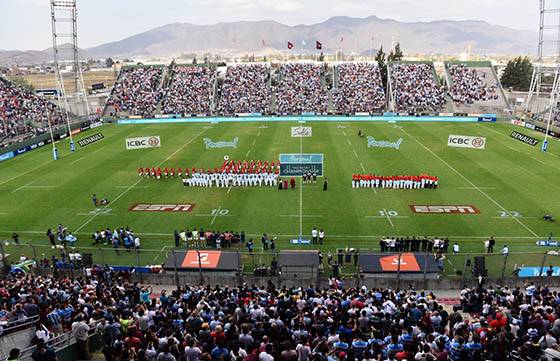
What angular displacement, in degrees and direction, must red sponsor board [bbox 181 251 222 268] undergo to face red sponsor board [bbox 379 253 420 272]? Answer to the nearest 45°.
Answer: approximately 90° to its left

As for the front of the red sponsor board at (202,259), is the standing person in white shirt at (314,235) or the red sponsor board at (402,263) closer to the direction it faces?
the red sponsor board

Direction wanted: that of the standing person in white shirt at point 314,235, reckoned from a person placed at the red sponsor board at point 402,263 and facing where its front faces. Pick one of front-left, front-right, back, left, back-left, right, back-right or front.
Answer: back-right

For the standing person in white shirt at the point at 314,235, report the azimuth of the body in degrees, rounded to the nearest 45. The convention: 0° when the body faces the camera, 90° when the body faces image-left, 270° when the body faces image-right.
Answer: approximately 180°

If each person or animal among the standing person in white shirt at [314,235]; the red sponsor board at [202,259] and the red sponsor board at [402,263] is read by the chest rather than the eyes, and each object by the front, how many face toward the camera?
2

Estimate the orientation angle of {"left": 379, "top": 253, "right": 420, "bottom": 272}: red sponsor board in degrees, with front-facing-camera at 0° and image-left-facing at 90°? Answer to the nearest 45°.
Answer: approximately 0°

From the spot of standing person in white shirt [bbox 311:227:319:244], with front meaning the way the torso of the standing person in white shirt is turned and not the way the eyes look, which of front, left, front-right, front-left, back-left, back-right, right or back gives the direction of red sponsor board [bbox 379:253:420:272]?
back-right

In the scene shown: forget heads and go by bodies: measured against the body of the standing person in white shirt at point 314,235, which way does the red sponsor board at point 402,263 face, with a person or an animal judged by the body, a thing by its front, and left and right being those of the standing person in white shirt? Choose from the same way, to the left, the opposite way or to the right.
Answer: the opposite way

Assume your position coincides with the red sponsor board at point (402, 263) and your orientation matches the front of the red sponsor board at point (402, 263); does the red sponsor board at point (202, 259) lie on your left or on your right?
on your right

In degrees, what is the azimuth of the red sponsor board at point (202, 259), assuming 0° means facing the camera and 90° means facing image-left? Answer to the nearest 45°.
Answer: approximately 0°

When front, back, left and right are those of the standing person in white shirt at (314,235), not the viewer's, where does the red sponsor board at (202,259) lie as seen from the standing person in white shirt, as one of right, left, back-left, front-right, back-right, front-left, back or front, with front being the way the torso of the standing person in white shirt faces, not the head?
back-left

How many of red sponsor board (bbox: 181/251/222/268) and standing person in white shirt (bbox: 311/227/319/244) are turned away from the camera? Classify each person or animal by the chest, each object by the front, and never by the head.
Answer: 1
